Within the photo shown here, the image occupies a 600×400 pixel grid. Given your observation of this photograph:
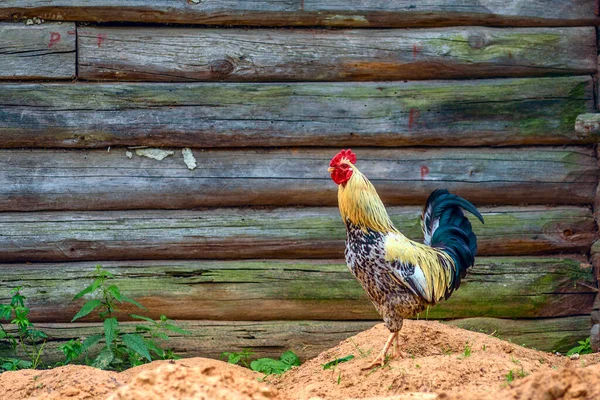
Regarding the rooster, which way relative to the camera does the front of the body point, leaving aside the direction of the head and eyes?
to the viewer's left

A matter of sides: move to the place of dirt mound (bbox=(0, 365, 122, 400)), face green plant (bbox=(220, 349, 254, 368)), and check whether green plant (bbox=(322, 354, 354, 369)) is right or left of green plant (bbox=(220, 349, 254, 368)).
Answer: right

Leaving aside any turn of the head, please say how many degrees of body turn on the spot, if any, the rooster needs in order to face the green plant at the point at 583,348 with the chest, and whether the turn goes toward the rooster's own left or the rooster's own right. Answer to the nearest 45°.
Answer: approximately 135° to the rooster's own right

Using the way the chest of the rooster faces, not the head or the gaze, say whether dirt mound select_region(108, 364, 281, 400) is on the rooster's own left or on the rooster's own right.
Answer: on the rooster's own left
